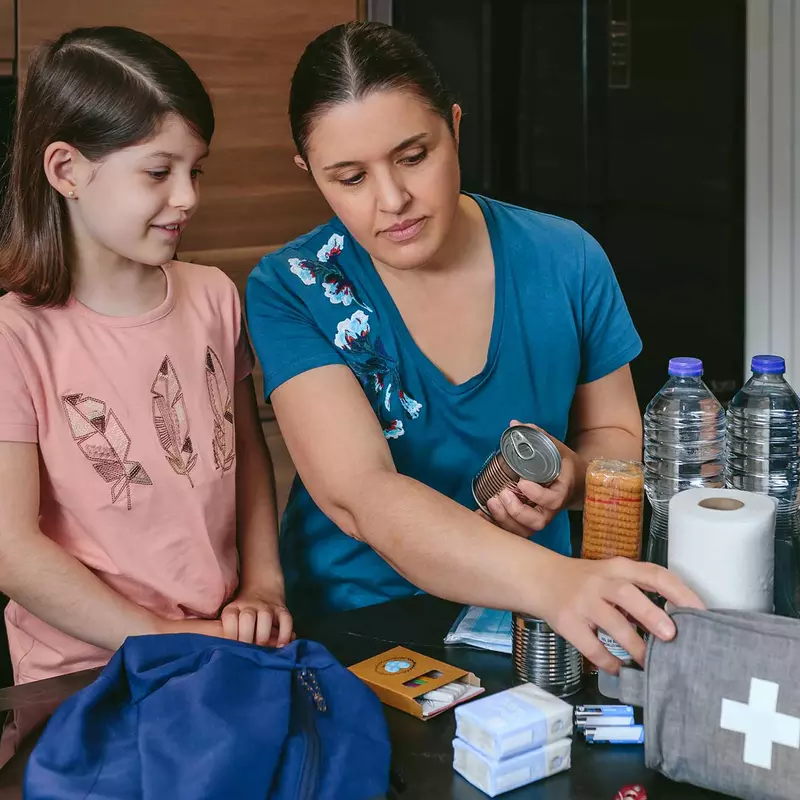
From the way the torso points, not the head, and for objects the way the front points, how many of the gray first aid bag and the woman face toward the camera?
2

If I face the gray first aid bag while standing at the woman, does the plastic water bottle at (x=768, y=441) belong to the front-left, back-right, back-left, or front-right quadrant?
front-left

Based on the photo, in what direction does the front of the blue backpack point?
toward the camera

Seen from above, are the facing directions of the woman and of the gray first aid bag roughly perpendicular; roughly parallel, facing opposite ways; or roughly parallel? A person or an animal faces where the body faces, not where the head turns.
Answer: roughly parallel

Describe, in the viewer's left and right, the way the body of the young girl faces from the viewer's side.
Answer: facing the viewer and to the right of the viewer

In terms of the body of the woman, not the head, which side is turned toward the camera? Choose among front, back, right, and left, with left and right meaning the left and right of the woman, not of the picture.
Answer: front

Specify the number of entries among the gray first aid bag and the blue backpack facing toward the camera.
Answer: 2

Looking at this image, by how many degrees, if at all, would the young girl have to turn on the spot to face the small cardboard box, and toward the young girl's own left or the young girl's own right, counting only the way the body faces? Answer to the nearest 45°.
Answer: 0° — they already face it

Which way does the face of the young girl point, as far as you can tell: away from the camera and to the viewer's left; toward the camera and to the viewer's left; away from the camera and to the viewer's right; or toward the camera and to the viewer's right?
toward the camera and to the viewer's right

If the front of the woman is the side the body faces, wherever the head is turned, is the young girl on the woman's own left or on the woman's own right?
on the woman's own right
